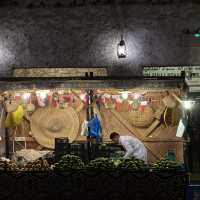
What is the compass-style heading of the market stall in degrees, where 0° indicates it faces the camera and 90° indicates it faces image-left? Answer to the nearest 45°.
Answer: approximately 0°

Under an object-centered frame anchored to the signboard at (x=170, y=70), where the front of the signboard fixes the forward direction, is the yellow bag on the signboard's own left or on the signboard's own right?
on the signboard's own right

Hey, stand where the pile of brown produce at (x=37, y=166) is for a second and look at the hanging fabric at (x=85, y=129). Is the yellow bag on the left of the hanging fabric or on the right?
left

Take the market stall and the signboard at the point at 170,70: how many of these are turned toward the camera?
2

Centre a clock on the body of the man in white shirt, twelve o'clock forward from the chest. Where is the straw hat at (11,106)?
The straw hat is roughly at 12 o'clock from the man in white shirt.

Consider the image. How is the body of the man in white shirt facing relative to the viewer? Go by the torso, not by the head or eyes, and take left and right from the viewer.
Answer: facing to the left of the viewer

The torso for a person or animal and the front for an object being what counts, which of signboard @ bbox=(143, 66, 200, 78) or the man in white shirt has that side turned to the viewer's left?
the man in white shirt

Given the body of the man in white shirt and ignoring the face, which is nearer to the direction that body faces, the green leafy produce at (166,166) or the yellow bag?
the yellow bag
